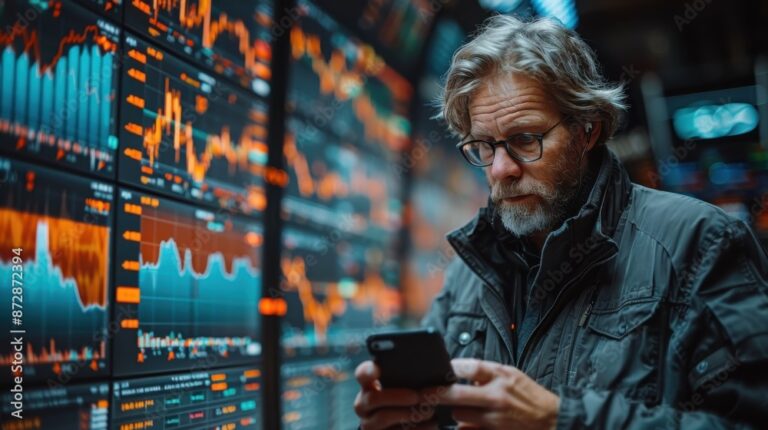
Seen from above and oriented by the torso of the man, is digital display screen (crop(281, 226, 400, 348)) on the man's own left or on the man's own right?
on the man's own right

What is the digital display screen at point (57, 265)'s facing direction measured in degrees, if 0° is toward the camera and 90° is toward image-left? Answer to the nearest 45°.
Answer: approximately 315°

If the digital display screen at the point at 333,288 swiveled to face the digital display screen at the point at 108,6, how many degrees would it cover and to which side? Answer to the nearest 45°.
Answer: approximately 45° to its right

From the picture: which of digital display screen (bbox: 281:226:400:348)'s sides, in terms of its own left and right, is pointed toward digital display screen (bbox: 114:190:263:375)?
right

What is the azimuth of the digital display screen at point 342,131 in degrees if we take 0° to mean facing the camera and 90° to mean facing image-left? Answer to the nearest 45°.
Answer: approximately 315°

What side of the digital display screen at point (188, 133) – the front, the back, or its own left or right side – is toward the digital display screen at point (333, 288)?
left
